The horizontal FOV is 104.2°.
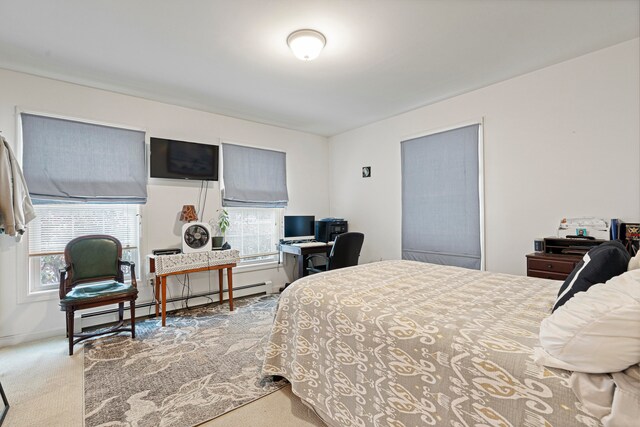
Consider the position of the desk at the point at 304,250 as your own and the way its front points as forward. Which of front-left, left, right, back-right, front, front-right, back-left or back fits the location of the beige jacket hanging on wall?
right

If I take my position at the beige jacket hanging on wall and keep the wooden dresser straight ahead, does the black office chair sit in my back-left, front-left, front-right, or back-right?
front-left

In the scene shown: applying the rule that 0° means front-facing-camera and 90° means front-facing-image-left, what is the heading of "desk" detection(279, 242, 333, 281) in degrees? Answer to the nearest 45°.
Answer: approximately 315°

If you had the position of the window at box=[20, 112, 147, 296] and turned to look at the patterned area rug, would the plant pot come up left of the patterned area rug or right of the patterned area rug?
left

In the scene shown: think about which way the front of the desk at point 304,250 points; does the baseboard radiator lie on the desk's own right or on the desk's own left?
on the desk's own right

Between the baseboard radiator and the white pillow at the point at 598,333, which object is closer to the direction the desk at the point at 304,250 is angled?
the white pillow

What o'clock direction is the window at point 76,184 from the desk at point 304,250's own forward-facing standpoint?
The window is roughly at 4 o'clock from the desk.

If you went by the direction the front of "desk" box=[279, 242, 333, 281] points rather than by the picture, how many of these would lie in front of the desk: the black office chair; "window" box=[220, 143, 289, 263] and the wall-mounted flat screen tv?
1

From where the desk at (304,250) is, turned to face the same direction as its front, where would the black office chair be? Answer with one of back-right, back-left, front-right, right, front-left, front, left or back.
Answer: front

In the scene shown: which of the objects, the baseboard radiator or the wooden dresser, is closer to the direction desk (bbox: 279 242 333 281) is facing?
the wooden dresser
